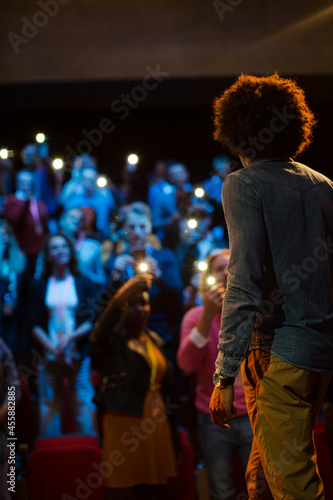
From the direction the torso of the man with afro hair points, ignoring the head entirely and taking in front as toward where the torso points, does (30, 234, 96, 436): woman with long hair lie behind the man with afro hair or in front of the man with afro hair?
in front

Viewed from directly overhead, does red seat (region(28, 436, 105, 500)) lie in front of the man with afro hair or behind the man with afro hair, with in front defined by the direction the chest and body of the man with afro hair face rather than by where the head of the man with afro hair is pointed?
in front

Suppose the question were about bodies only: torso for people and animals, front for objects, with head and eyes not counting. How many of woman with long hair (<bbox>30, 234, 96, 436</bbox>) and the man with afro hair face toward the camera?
1

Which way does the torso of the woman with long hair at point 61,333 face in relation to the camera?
toward the camera

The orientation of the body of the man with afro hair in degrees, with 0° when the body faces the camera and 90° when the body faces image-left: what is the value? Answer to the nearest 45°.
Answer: approximately 135°

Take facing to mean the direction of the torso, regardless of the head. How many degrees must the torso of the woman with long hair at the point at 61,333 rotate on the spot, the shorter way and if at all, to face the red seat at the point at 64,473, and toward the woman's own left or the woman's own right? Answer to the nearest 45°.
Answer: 0° — they already face it
